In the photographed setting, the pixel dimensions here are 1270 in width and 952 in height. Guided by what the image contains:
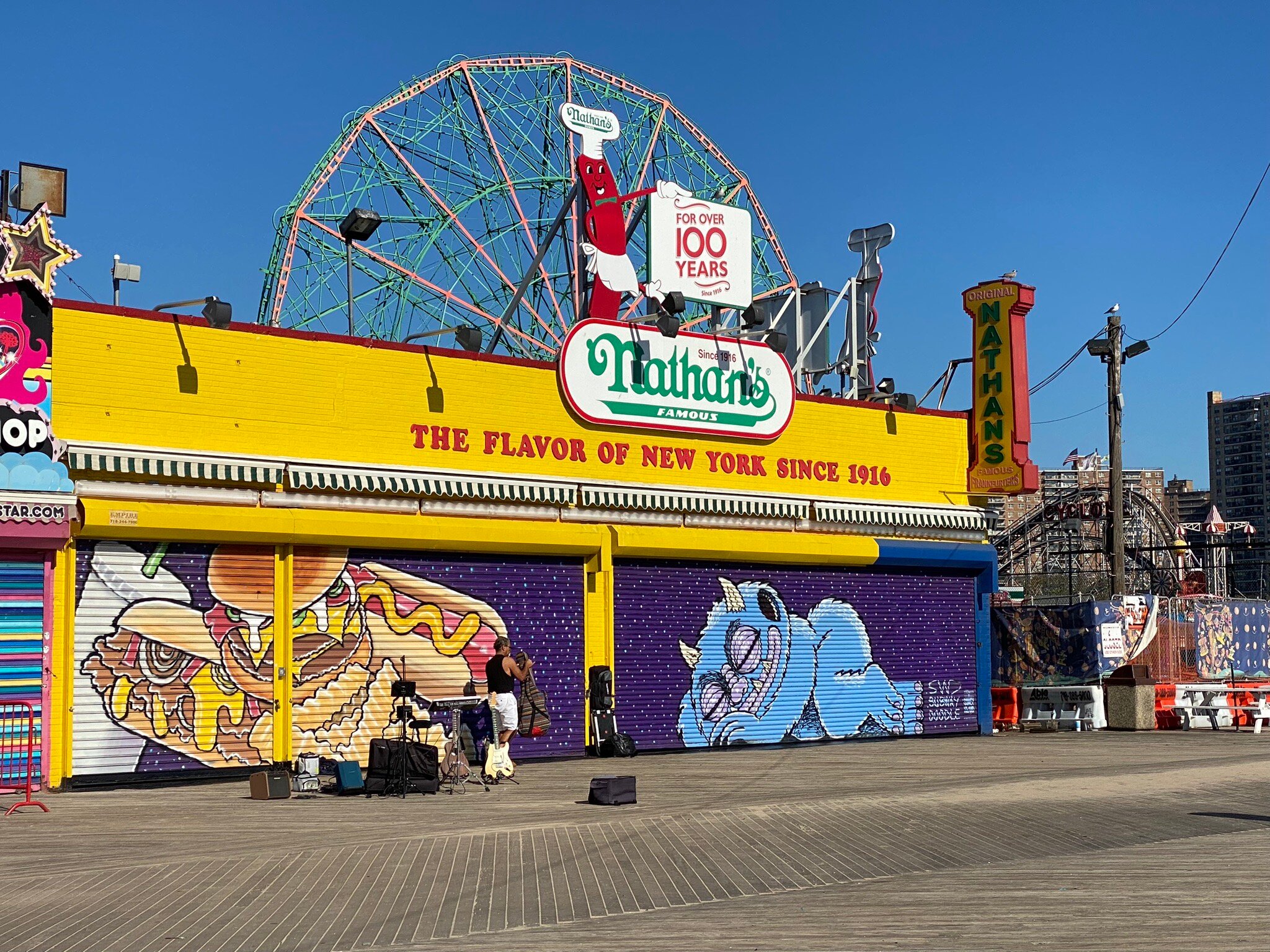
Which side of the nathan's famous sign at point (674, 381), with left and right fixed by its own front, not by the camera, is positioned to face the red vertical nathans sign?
left

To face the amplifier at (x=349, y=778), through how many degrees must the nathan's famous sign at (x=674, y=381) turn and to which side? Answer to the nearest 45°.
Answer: approximately 90° to its right

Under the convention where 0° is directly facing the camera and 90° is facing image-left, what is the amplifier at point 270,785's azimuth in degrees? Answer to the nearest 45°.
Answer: approximately 315°

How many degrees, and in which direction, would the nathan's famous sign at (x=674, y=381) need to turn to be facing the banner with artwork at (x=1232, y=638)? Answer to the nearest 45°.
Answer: approximately 90° to its left

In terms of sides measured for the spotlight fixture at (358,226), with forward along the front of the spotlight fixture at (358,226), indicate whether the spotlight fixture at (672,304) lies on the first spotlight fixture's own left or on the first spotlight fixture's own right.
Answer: on the first spotlight fixture's own left

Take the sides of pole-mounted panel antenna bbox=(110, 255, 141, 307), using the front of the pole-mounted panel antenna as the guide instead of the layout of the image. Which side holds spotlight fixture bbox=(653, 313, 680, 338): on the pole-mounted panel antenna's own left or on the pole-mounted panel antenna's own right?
on the pole-mounted panel antenna's own left

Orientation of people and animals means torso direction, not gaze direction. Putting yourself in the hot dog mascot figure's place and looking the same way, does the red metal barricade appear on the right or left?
on its right
